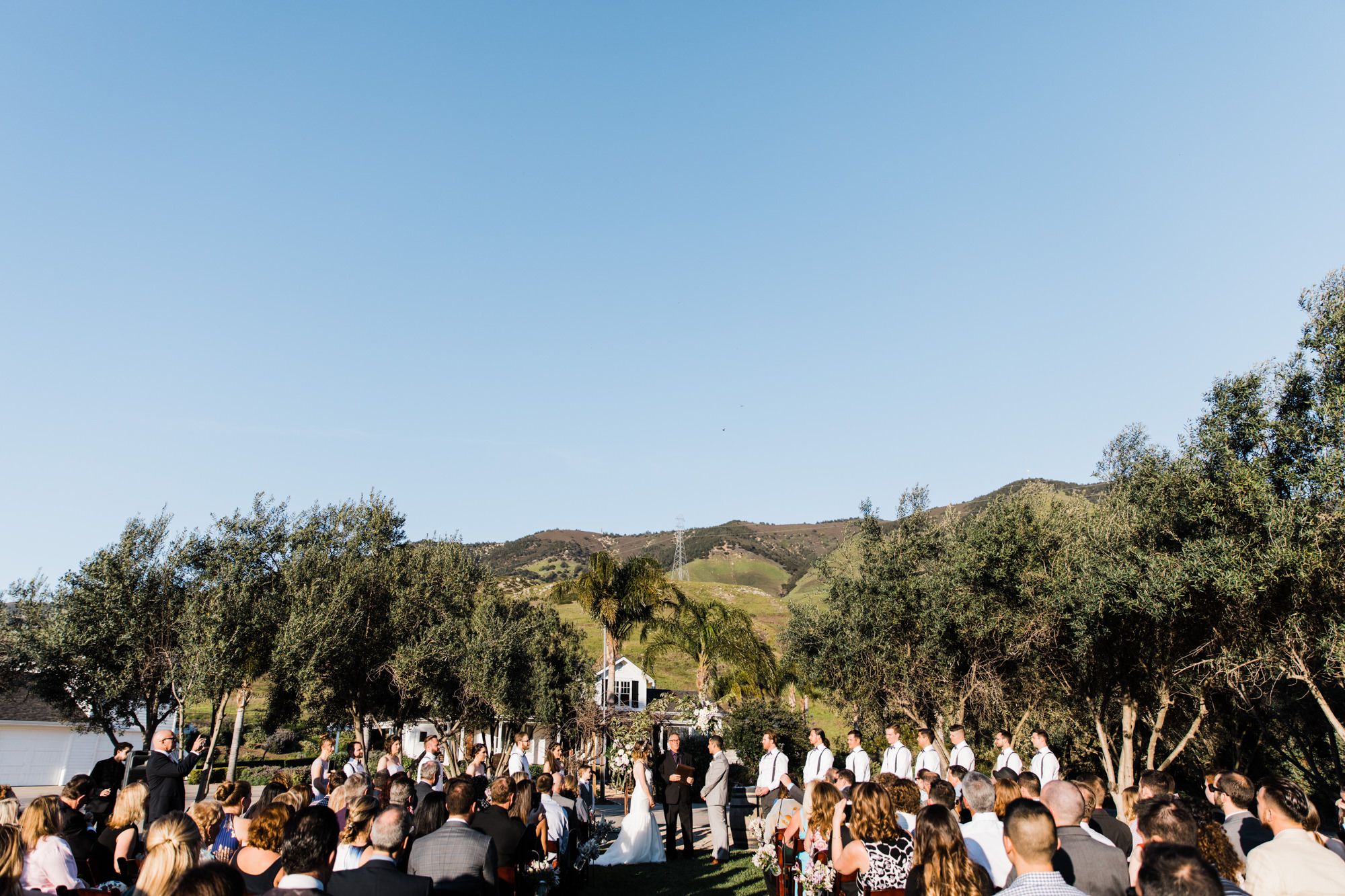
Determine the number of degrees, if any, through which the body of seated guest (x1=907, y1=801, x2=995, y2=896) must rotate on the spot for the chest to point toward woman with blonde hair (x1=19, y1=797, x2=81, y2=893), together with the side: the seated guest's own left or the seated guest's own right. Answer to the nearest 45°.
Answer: approximately 90° to the seated guest's own left

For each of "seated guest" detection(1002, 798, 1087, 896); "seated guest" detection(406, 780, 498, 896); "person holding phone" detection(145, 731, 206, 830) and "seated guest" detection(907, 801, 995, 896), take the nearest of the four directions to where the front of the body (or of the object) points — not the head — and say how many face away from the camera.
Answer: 3

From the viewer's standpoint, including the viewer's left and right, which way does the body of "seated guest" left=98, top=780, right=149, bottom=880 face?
facing away from the viewer and to the right of the viewer

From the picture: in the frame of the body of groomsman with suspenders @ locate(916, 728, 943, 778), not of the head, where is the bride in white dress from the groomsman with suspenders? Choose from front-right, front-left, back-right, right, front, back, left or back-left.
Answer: front

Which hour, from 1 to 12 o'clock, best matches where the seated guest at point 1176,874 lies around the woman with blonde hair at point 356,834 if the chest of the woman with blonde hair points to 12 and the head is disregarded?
The seated guest is roughly at 3 o'clock from the woman with blonde hair.

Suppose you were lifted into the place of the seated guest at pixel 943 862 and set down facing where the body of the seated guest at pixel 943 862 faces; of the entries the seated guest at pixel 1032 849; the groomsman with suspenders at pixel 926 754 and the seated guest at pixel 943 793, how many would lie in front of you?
2

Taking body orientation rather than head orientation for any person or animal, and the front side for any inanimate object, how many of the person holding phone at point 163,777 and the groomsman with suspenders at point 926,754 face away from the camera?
0

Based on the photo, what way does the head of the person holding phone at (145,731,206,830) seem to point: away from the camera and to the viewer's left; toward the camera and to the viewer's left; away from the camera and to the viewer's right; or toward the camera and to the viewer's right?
away from the camera and to the viewer's right

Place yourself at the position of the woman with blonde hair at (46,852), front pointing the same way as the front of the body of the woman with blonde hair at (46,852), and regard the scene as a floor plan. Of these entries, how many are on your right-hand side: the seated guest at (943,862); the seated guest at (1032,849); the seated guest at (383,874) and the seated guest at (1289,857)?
4

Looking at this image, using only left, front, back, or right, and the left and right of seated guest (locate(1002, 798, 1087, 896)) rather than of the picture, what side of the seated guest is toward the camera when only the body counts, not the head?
back

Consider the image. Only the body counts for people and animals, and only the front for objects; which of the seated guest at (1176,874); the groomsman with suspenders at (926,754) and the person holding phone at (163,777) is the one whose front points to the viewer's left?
the groomsman with suspenders

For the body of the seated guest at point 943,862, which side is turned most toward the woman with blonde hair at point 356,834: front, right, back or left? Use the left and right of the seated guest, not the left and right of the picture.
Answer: left

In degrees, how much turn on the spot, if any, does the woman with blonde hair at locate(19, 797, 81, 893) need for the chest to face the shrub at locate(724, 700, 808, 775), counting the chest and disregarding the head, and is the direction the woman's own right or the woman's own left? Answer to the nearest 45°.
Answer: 0° — they already face it

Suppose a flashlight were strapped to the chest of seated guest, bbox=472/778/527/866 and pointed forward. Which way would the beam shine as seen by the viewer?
away from the camera

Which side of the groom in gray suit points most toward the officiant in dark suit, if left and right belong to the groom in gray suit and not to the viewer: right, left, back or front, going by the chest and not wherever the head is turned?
front
